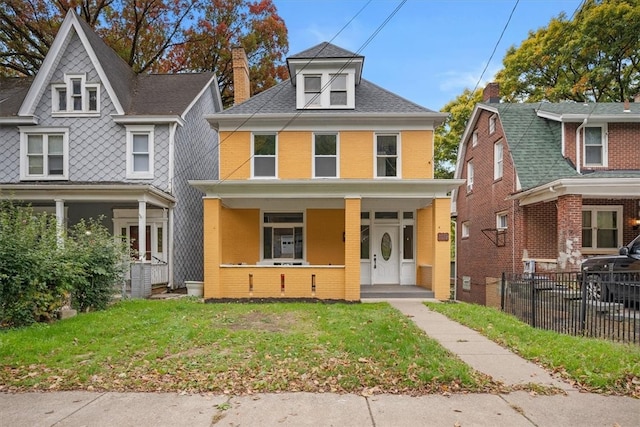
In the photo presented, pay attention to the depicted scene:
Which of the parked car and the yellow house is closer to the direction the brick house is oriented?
the parked car

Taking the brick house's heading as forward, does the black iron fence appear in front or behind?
in front

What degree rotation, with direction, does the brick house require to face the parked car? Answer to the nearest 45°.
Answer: approximately 45° to its right

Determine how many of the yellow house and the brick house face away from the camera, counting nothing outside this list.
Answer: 0

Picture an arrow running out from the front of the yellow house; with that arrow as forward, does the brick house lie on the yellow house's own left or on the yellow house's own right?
on the yellow house's own left

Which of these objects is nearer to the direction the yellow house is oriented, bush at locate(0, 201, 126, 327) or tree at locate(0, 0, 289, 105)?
the bush

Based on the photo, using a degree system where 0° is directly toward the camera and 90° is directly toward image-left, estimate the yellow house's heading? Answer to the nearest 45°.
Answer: approximately 0°

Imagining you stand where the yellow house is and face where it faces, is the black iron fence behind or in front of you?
in front

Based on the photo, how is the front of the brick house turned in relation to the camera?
facing the viewer and to the right of the viewer

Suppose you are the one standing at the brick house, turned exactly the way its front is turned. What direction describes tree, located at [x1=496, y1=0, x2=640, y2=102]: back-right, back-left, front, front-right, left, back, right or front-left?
back-left

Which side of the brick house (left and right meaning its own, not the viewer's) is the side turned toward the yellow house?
right
